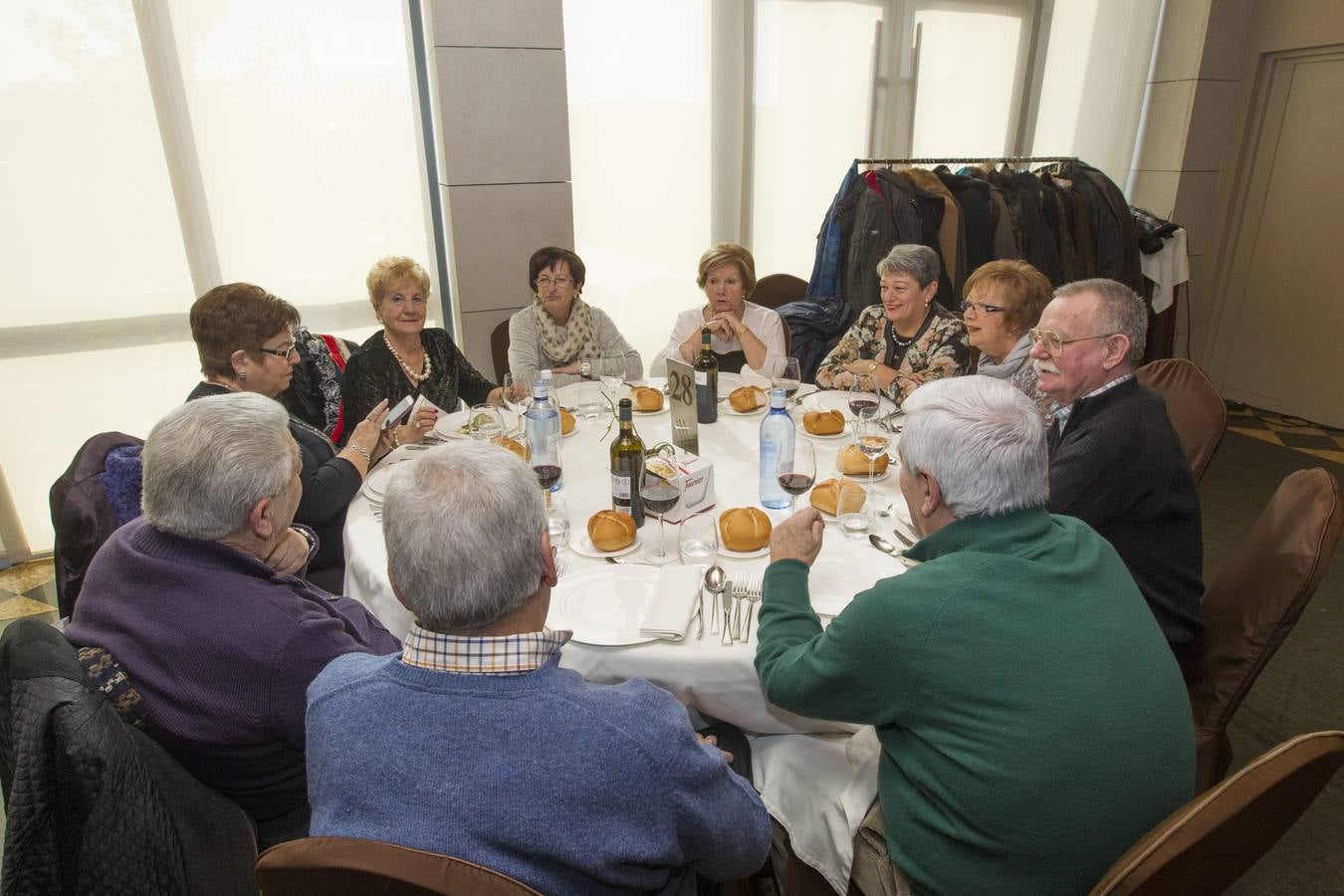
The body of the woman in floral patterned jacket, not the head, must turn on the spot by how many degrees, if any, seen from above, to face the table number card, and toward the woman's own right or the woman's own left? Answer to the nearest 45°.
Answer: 0° — they already face it

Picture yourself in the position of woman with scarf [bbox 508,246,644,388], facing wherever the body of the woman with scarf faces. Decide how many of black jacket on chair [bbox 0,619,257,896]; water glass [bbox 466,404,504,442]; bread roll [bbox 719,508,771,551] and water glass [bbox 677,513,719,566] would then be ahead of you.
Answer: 4

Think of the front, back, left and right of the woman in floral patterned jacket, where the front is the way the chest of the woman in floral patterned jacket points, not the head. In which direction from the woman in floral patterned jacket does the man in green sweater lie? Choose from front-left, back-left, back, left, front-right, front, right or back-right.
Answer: front-left

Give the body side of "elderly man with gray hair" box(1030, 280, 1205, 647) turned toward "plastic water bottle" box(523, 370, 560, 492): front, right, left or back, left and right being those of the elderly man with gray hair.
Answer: front

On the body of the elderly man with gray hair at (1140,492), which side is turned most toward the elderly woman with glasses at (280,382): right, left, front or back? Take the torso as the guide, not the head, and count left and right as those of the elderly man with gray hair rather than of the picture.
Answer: front

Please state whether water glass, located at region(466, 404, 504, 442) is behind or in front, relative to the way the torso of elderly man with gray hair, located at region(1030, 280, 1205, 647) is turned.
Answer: in front

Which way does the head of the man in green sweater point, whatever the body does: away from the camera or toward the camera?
away from the camera

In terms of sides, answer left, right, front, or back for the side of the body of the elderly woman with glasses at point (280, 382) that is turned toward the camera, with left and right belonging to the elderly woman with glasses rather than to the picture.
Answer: right

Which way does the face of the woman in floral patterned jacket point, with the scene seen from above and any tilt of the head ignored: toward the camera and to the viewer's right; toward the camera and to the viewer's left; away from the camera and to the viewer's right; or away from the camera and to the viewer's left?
toward the camera and to the viewer's left

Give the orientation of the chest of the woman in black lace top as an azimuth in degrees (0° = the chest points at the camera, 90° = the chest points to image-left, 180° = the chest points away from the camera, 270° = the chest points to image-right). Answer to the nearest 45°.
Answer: approximately 315°

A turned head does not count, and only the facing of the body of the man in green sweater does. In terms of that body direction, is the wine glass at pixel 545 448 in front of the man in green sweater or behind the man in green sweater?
in front

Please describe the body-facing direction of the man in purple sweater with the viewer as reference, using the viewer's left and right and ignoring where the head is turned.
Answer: facing away from the viewer and to the right of the viewer

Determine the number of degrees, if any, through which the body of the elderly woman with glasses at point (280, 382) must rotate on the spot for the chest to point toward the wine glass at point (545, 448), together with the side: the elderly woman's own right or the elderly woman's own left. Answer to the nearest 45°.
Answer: approximately 45° to the elderly woman's own right

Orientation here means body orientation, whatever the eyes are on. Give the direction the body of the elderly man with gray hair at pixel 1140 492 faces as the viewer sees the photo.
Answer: to the viewer's left

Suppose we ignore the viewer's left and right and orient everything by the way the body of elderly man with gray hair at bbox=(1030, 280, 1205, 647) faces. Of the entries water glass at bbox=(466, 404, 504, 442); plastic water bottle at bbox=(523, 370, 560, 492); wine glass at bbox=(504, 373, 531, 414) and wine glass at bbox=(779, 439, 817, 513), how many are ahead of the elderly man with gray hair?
4

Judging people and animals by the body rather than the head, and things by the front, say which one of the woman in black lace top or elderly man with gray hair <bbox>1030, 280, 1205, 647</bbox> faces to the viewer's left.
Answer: the elderly man with gray hair

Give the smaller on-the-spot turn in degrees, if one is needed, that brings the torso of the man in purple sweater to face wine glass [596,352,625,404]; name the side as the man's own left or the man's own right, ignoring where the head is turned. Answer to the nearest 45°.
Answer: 0° — they already face it

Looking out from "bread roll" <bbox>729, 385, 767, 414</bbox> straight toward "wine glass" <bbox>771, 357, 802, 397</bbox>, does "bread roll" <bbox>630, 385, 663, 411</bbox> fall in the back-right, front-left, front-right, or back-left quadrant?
back-left

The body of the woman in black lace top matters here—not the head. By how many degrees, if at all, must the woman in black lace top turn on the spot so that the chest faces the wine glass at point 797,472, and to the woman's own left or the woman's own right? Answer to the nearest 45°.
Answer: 0° — they already face it
